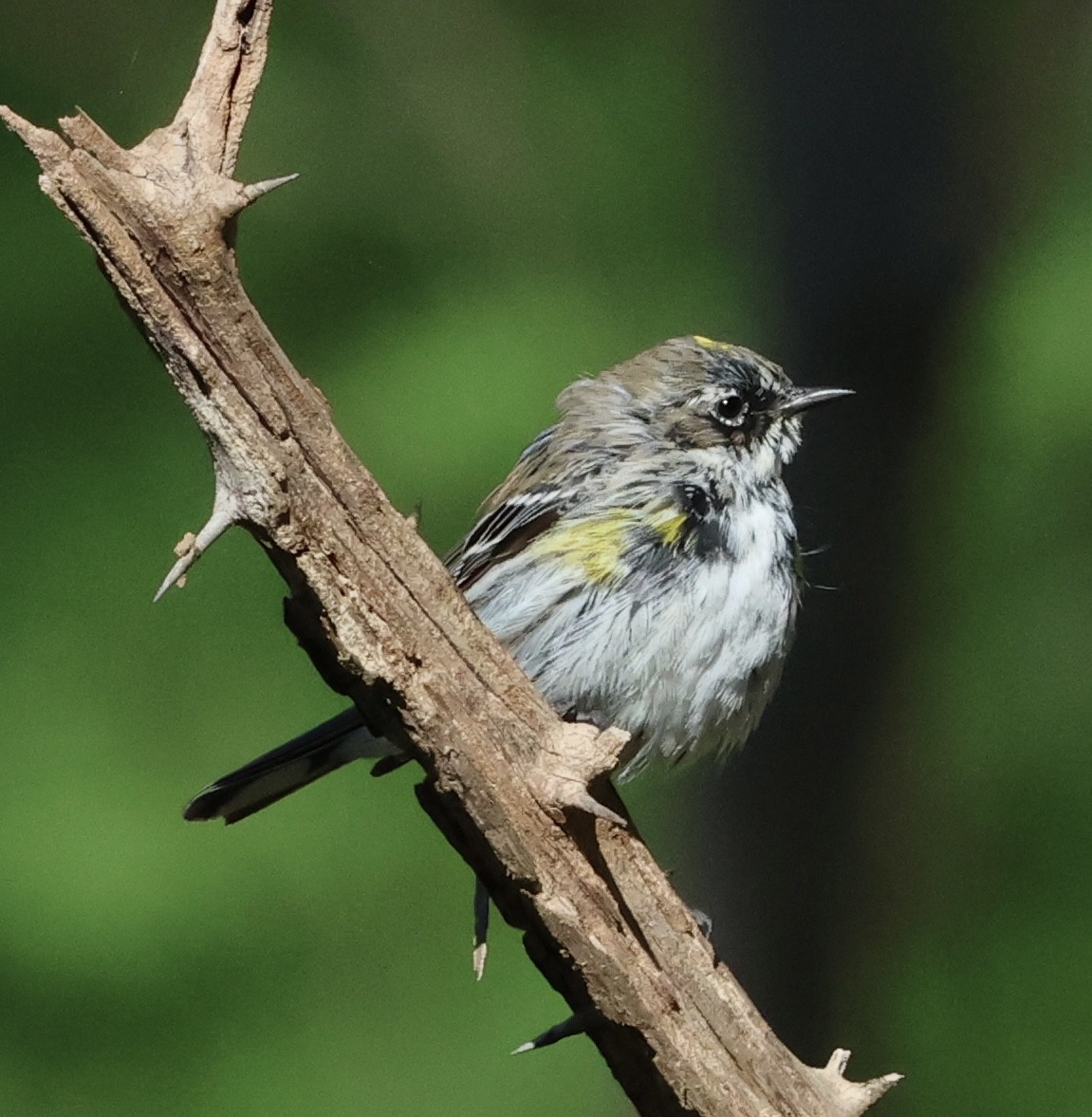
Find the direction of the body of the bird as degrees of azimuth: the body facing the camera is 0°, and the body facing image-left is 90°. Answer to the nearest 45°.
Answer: approximately 270°
